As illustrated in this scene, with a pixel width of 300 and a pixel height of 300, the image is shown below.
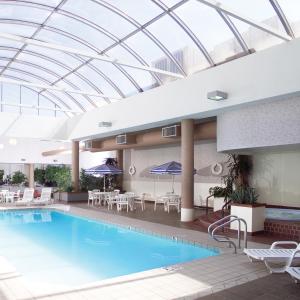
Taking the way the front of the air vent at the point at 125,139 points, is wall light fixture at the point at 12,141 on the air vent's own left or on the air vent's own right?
on the air vent's own right

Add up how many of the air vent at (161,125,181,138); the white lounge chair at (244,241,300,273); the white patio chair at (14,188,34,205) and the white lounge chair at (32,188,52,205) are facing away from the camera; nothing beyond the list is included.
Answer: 0

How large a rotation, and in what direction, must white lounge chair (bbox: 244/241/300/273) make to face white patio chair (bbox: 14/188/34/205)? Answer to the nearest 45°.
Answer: approximately 45° to its right

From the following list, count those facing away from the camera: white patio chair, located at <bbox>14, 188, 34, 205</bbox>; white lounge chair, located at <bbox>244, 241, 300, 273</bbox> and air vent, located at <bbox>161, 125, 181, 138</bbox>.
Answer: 0

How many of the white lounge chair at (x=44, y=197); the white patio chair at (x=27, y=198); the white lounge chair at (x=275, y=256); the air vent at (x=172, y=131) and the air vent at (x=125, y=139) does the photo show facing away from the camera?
0

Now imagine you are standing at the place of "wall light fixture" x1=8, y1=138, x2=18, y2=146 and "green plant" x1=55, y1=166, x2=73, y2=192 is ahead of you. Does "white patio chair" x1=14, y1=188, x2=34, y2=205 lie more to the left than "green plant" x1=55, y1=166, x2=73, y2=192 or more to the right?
right

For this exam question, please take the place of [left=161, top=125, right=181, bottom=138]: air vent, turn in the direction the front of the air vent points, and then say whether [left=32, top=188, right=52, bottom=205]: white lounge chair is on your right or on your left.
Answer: on your right

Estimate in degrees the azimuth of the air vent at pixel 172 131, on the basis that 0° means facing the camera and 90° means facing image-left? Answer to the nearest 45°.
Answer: approximately 45°

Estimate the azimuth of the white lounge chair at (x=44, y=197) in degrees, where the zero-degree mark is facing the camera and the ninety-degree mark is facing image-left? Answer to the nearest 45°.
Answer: approximately 45°

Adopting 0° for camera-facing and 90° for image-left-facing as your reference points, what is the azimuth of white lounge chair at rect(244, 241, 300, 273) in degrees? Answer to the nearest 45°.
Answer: approximately 90°

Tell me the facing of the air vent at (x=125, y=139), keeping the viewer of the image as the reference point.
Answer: facing the viewer and to the left of the viewer
